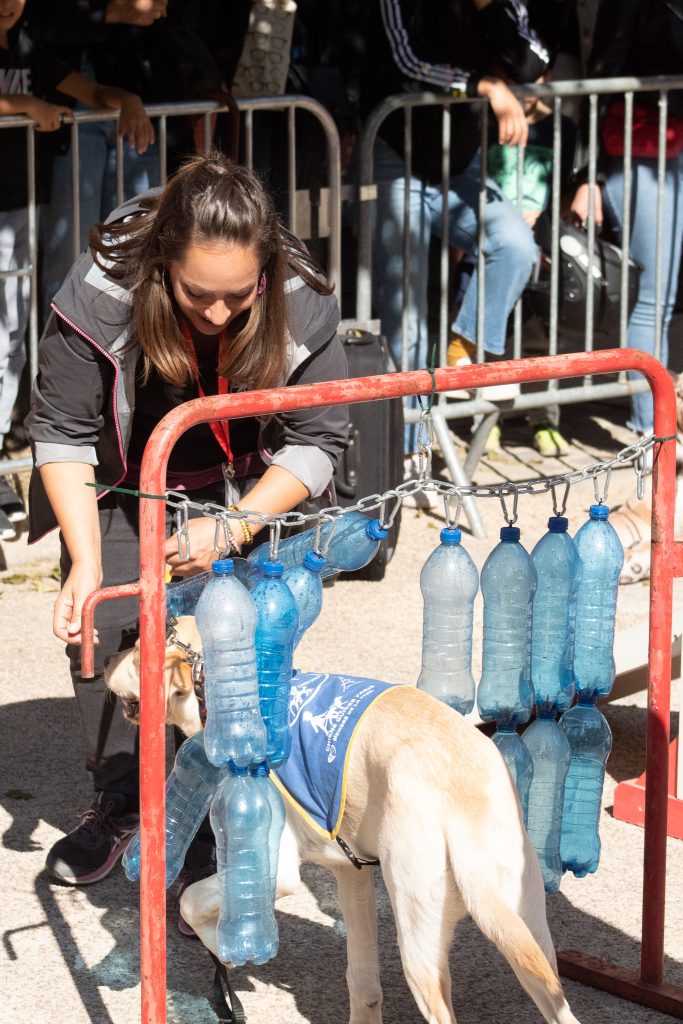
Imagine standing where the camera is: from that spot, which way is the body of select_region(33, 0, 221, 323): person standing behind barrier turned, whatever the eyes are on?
toward the camera

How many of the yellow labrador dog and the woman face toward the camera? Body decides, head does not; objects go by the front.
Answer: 1

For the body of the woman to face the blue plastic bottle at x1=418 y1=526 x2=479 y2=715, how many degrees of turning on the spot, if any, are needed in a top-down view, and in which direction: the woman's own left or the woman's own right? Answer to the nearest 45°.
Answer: approximately 45° to the woman's own left

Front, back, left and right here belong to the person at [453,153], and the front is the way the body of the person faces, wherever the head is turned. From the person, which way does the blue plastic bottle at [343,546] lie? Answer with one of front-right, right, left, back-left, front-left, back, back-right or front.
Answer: front-right

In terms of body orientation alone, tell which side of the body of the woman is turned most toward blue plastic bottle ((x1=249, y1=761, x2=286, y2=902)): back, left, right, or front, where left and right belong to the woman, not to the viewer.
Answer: front

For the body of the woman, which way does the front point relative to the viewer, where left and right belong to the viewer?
facing the viewer

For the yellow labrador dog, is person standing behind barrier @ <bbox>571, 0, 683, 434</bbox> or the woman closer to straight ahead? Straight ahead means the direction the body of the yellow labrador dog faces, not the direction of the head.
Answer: the woman

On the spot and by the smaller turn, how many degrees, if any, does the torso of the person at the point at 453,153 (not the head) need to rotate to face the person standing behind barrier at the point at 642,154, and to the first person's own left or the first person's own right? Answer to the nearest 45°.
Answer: approximately 90° to the first person's own left

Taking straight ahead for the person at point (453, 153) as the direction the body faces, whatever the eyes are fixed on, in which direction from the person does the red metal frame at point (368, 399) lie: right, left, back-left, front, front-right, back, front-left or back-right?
front-right

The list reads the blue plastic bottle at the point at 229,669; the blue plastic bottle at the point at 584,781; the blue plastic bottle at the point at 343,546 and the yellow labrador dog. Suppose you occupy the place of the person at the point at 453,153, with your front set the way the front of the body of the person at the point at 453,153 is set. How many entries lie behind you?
0

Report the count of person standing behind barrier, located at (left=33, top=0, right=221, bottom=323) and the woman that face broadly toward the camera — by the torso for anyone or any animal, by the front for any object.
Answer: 2

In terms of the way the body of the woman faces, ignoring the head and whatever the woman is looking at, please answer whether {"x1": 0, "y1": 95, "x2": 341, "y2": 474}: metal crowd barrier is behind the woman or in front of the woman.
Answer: behind

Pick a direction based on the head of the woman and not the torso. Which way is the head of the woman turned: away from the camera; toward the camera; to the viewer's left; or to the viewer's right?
toward the camera

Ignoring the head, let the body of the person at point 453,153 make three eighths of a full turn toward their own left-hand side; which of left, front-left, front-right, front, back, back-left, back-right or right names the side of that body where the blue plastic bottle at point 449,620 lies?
back

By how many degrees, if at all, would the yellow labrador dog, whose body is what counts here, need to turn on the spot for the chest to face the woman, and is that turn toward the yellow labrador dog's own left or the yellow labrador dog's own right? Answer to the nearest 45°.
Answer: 0° — it already faces them

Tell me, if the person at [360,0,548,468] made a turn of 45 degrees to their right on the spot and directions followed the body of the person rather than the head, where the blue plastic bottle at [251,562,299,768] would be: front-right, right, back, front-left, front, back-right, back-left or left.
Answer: front

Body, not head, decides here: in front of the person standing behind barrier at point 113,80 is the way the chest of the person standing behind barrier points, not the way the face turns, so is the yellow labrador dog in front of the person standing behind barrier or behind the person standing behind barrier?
in front
